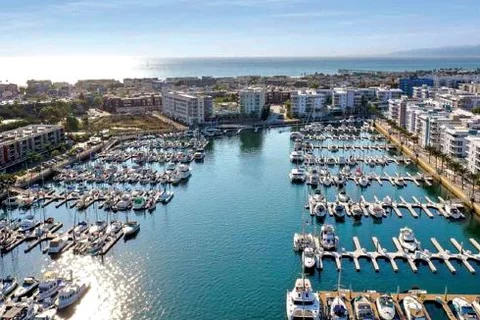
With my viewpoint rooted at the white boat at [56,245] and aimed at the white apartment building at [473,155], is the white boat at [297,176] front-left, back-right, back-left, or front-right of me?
front-left

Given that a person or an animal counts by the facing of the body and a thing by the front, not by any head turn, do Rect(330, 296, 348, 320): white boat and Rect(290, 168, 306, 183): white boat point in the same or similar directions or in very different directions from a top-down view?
very different directions

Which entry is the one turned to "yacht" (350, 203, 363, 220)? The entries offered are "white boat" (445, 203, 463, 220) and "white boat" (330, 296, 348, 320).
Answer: "white boat" (330, 296, 348, 320)

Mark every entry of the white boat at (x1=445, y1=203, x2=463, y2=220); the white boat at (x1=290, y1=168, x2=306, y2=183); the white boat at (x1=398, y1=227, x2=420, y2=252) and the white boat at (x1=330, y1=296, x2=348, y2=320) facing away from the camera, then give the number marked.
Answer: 1

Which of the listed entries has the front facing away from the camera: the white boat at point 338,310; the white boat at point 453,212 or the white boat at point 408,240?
the white boat at point 338,310

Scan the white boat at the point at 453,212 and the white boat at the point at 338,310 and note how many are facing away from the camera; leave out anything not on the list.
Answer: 1

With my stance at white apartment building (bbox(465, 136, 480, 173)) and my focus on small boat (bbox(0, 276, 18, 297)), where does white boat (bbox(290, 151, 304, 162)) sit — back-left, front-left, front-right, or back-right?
front-right

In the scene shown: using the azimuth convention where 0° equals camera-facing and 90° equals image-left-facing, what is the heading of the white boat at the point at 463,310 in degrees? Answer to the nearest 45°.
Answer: approximately 135°

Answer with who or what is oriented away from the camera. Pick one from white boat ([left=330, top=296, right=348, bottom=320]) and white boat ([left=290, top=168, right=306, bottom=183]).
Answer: white boat ([left=330, top=296, right=348, bottom=320])

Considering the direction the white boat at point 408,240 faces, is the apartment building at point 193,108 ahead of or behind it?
behind

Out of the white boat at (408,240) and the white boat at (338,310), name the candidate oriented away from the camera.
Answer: the white boat at (338,310)

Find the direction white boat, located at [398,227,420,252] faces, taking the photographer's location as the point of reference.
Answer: facing the viewer and to the right of the viewer
